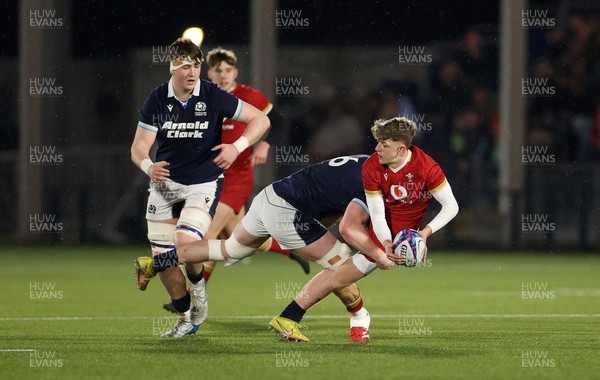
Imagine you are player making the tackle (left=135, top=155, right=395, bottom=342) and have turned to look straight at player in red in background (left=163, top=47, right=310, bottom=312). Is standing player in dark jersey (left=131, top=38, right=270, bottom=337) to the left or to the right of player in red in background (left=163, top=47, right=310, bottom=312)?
left

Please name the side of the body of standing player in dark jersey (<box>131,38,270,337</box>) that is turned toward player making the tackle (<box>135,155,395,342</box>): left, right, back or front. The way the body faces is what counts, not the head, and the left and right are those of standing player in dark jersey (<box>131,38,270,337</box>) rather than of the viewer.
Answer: left

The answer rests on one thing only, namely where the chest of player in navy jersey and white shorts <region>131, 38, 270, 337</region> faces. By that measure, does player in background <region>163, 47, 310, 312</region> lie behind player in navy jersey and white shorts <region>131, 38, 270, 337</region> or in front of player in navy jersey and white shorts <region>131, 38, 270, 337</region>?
behind

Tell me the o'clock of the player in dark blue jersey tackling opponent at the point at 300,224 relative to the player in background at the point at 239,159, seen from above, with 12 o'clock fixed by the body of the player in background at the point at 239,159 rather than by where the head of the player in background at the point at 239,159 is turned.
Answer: the player in dark blue jersey tackling opponent at the point at 300,224 is roughly at 10 o'clock from the player in background at the point at 239,159.

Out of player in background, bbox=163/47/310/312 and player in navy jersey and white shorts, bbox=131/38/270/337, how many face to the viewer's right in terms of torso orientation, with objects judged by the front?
0
